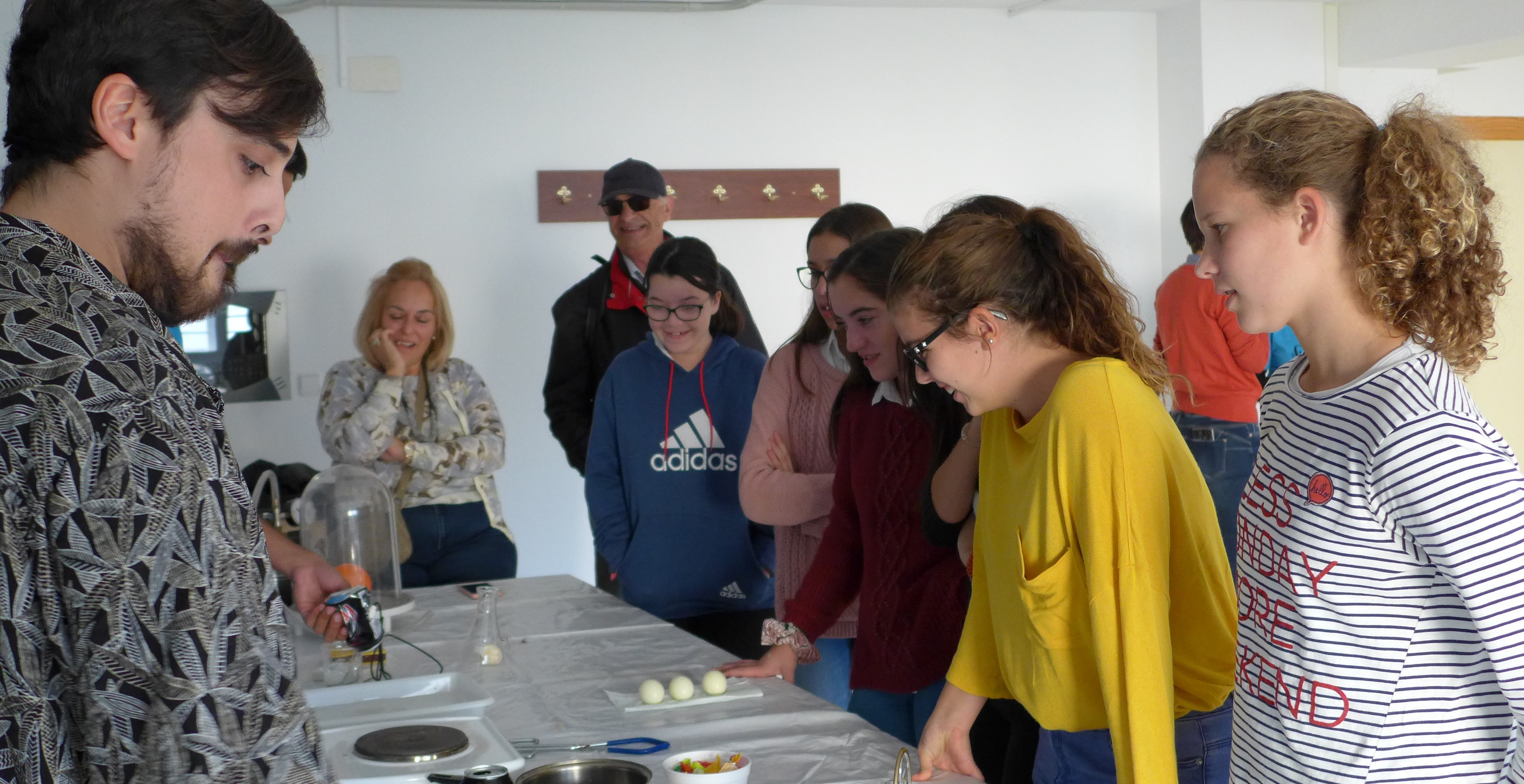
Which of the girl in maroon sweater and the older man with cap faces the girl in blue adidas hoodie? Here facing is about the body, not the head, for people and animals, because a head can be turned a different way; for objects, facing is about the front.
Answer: the older man with cap

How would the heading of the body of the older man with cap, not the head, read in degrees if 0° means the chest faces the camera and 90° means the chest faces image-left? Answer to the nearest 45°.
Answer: approximately 0°

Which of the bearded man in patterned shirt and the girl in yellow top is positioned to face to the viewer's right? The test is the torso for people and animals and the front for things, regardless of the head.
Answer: the bearded man in patterned shirt

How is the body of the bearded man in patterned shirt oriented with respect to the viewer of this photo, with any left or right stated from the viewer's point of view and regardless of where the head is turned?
facing to the right of the viewer

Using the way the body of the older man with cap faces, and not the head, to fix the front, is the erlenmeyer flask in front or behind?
in front

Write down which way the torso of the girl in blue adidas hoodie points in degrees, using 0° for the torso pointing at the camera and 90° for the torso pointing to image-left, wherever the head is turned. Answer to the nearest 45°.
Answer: approximately 0°

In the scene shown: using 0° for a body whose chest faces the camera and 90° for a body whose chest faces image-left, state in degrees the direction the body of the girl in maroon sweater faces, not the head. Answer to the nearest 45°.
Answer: approximately 45°

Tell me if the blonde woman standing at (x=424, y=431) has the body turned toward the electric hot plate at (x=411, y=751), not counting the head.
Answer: yes

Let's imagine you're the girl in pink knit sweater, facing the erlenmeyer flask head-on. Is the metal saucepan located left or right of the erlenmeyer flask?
left

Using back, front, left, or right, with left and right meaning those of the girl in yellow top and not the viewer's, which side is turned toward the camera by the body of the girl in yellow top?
left

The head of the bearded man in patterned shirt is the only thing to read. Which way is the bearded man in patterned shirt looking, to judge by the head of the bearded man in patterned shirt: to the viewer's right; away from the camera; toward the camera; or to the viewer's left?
to the viewer's right

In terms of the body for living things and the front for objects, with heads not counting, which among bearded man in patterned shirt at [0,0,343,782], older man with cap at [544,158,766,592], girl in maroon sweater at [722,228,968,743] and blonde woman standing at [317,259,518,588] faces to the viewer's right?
the bearded man in patterned shirt

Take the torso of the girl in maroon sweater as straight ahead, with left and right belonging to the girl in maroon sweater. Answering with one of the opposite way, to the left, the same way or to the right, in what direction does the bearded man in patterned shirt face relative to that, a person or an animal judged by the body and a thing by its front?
the opposite way
